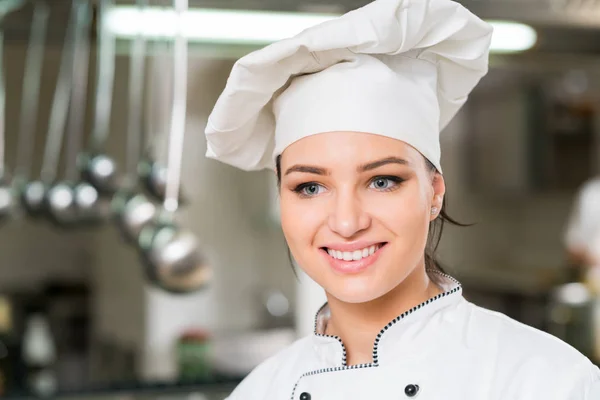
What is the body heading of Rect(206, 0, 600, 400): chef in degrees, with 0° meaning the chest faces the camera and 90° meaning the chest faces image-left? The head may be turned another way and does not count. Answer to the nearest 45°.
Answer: approximately 45°

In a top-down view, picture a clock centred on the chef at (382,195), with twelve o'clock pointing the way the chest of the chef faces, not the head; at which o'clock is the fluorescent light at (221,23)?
The fluorescent light is roughly at 4 o'clock from the chef.

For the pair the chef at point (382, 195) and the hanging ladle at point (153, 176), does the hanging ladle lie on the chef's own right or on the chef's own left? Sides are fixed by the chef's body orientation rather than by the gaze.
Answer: on the chef's own right

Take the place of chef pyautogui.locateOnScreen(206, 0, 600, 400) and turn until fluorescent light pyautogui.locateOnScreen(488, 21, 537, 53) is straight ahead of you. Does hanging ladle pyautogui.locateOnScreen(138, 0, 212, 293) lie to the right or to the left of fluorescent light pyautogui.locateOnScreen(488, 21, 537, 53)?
left

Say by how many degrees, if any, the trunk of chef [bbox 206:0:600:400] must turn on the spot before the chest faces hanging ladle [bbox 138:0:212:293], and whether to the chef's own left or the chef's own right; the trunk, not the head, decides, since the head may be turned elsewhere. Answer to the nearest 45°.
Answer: approximately 90° to the chef's own right
